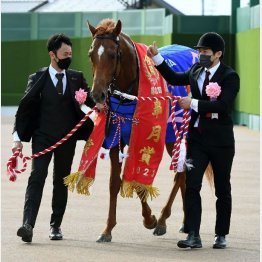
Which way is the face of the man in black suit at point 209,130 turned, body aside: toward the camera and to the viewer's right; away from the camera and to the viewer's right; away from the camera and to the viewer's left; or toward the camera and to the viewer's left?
toward the camera and to the viewer's left

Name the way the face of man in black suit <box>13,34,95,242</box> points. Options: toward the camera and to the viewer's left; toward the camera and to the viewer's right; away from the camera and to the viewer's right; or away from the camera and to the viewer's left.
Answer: toward the camera and to the viewer's right

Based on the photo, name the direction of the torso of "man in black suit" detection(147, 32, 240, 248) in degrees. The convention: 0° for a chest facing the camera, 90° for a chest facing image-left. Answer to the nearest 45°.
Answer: approximately 45°

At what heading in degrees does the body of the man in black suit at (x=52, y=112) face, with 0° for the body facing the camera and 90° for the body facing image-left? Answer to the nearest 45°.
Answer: approximately 0°

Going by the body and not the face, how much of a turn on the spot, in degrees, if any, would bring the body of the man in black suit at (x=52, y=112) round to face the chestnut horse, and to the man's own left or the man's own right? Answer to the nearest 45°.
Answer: approximately 90° to the man's own left

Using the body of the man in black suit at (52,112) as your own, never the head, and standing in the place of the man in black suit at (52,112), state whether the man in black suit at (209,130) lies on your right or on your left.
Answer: on your left

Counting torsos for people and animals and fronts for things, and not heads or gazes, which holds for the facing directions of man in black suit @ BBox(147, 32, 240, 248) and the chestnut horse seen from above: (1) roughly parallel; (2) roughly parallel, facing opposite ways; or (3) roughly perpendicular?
roughly parallel

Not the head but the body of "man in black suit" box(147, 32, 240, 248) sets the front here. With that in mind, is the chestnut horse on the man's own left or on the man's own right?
on the man's own right

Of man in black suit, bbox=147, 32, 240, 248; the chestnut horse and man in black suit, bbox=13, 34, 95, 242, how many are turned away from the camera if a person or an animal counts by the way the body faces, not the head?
0

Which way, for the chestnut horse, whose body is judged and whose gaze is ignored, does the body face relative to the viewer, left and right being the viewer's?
facing the viewer and to the left of the viewer
